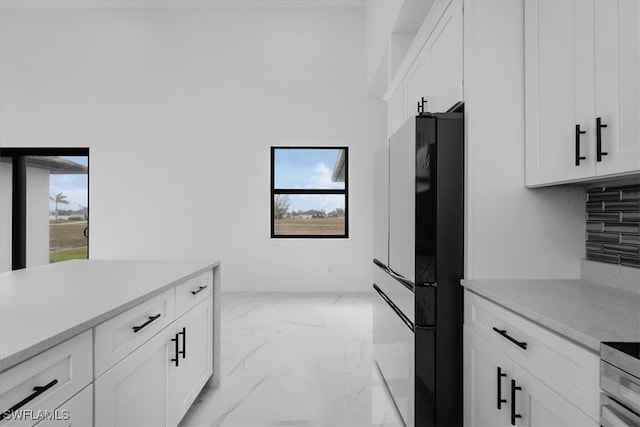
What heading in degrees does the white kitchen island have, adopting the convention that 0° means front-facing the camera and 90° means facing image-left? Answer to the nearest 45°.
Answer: approximately 315°

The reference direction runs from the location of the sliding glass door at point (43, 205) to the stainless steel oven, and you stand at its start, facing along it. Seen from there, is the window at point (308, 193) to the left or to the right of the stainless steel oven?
left

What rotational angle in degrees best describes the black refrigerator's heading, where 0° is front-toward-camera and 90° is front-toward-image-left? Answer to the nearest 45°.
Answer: approximately 90°

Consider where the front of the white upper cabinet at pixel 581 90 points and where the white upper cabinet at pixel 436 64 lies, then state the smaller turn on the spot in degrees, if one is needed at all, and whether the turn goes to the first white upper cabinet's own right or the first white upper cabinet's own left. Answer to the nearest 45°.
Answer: approximately 90° to the first white upper cabinet's own right

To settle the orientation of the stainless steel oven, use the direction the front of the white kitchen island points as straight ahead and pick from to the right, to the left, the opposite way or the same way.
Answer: the opposite way

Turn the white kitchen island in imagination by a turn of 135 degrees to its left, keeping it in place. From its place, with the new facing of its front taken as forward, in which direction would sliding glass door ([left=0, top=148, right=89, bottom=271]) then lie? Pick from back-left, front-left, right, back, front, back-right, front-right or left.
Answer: front

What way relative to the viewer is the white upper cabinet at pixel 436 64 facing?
to the viewer's left

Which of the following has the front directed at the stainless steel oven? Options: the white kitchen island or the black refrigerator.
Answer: the white kitchen island

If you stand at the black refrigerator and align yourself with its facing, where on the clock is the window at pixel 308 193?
The window is roughly at 2 o'clock from the black refrigerator.
